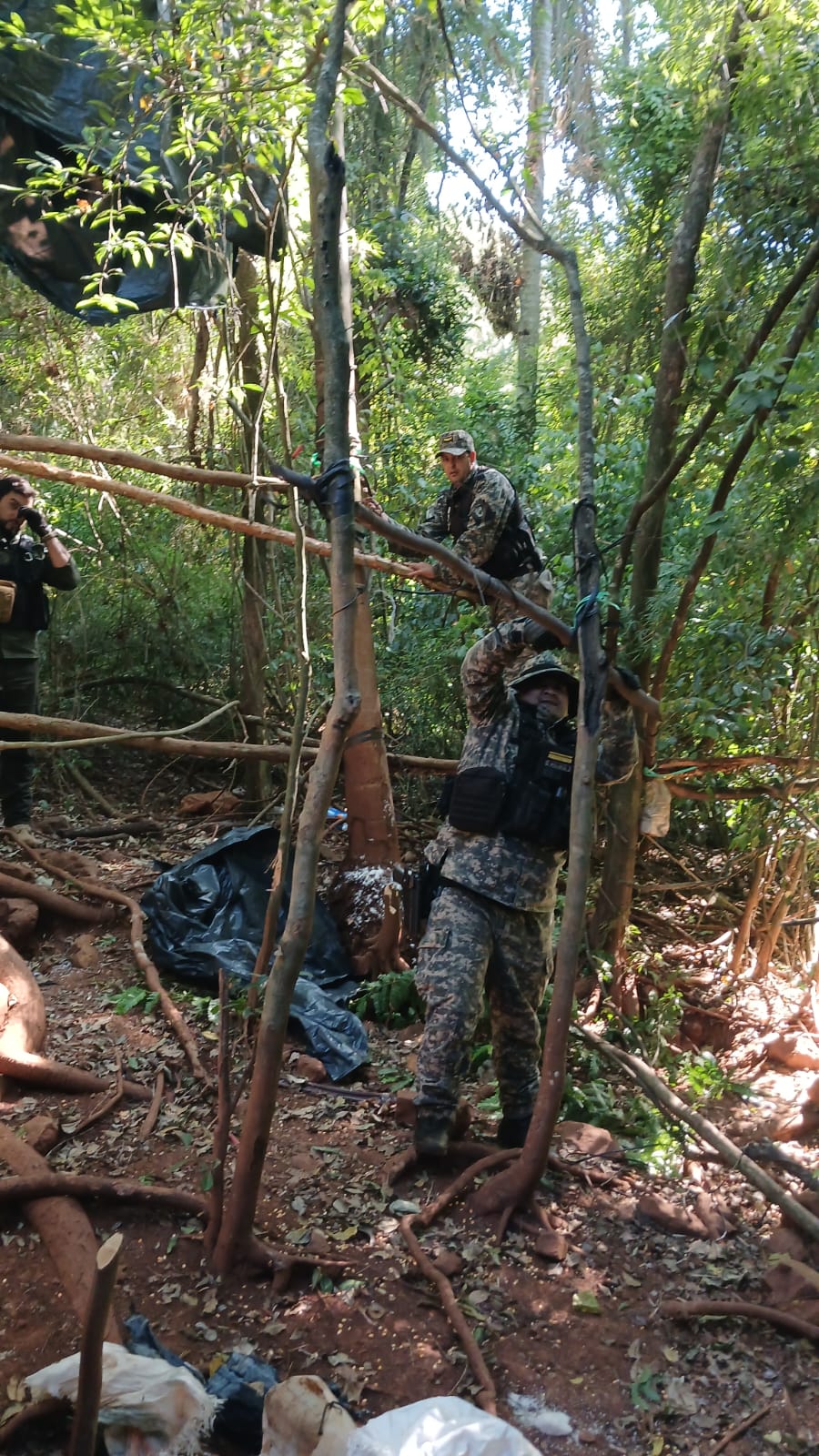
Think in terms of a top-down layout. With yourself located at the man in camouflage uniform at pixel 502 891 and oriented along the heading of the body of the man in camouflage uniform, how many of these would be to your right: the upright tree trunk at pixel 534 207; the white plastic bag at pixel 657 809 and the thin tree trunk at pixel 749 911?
0

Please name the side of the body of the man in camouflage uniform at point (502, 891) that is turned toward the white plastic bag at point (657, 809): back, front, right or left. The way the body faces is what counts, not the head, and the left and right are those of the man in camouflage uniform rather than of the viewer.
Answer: left

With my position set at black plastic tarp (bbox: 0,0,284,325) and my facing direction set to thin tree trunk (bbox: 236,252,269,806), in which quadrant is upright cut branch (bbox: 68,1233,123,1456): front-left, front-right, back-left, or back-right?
back-right

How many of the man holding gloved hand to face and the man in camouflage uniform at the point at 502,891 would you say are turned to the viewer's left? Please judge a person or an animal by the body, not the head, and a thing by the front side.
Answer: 0

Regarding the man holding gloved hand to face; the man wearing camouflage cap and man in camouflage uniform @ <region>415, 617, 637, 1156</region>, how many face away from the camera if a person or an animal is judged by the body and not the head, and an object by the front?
0

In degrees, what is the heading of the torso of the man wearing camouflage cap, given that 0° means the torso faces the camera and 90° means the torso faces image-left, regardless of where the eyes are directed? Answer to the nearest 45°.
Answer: approximately 45°

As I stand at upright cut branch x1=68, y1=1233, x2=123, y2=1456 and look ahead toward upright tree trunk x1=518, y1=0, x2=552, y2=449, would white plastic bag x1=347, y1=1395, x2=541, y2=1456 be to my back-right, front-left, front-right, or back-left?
front-right

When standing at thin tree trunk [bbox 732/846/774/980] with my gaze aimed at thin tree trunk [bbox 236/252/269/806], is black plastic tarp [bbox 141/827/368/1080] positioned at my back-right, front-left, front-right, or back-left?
front-left

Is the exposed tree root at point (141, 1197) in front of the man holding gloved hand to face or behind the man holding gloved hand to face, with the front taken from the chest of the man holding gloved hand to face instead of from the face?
in front

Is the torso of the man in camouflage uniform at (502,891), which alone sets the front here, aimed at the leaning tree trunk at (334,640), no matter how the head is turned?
no

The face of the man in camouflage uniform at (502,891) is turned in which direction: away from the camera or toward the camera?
toward the camera

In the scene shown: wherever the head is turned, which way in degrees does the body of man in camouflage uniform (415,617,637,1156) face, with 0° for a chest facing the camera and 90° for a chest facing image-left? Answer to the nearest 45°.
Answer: approximately 315°
